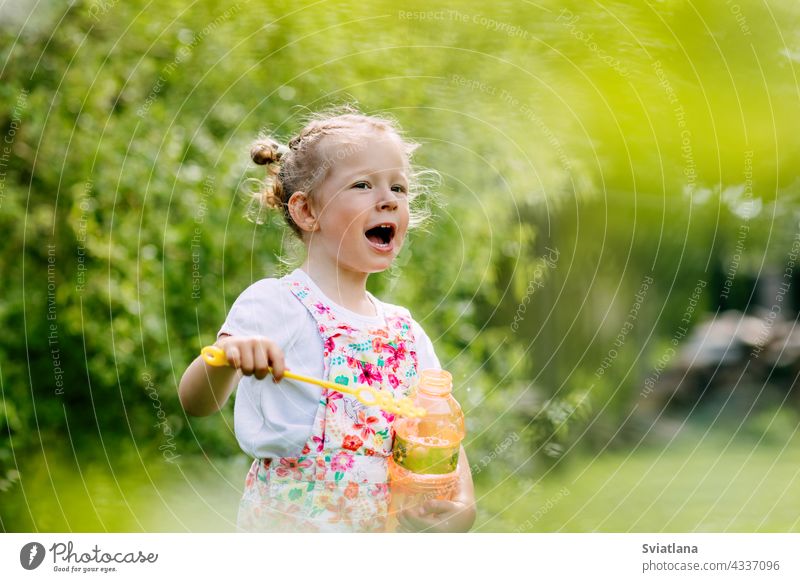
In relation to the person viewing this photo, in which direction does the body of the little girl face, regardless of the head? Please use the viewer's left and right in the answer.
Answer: facing the viewer and to the right of the viewer

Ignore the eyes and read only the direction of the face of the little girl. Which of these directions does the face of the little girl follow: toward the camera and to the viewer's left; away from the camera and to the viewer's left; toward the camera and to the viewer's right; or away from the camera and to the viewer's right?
toward the camera and to the viewer's right
